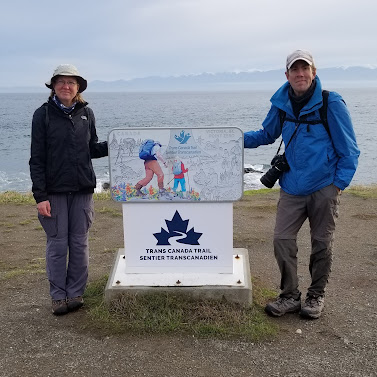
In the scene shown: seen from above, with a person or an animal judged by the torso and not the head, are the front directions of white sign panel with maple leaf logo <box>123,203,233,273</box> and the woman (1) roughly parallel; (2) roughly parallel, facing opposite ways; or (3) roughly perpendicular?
roughly parallel

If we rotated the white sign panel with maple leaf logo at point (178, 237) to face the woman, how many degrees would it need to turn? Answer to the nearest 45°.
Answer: approximately 90° to its right

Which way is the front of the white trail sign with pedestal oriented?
toward the camera

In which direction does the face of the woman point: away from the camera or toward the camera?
toward the camera

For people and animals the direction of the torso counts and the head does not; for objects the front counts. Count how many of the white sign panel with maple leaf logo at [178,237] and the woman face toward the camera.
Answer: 2

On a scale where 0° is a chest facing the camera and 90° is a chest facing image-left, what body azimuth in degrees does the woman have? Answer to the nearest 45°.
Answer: approximately 0°

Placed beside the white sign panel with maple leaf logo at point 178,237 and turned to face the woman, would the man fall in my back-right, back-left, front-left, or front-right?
back-left

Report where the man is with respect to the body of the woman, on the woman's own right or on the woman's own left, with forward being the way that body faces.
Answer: on the woman's own left

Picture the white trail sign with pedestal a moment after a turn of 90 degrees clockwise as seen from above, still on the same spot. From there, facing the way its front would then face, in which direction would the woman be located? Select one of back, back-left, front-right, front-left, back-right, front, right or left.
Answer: front

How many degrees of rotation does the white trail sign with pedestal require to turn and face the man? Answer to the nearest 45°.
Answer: approximately 90° to its left

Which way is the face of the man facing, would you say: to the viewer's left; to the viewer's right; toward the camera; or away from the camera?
toward the camera

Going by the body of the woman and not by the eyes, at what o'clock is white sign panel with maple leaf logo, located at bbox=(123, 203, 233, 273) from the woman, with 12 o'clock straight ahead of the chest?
The white sign panel with maple leaf logo is roughly at 9 o'clock from the woman.
